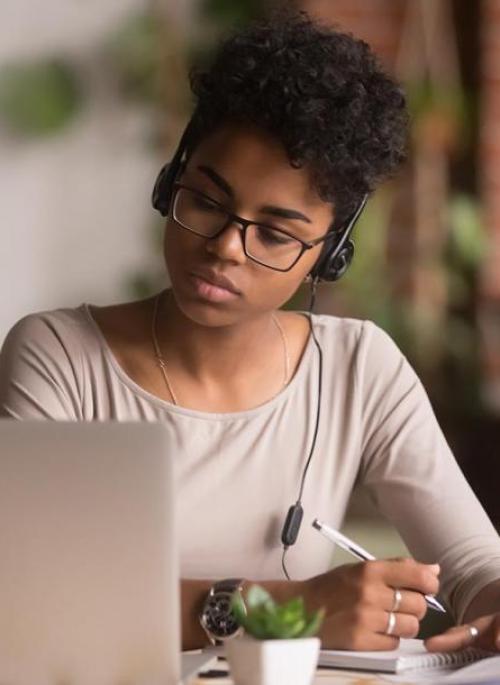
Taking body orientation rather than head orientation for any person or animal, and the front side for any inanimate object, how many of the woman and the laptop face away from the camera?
1

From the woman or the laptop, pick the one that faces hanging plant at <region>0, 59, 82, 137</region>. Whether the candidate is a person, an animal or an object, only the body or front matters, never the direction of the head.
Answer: the laptop

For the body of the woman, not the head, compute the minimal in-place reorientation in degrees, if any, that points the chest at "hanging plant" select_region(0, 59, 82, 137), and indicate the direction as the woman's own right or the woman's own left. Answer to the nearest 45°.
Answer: approximately 180°

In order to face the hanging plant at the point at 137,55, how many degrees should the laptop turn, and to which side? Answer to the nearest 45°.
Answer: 0° — it already faces it

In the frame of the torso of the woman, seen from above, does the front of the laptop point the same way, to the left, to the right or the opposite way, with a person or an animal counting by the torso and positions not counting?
the opposite way

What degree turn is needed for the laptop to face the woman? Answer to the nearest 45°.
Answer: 0° — it already faces them

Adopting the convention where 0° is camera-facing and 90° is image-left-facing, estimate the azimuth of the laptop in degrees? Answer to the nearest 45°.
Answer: approximately 180°

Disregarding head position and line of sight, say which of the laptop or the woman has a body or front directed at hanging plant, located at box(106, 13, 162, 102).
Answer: the laptop

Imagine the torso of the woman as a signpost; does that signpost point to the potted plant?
yes
